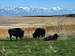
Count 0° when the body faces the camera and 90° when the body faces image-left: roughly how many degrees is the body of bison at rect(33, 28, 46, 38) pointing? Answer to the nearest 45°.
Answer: approximately 90°
